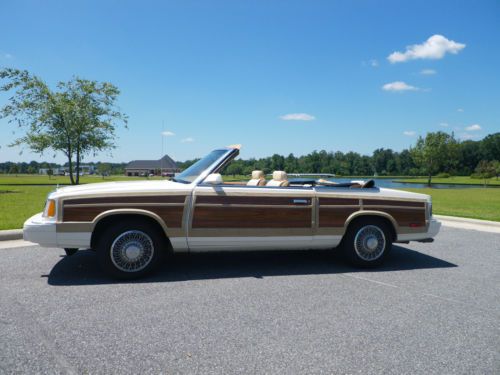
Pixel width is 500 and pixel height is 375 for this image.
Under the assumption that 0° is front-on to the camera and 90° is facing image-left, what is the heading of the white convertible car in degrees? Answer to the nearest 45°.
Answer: approximately 90°
